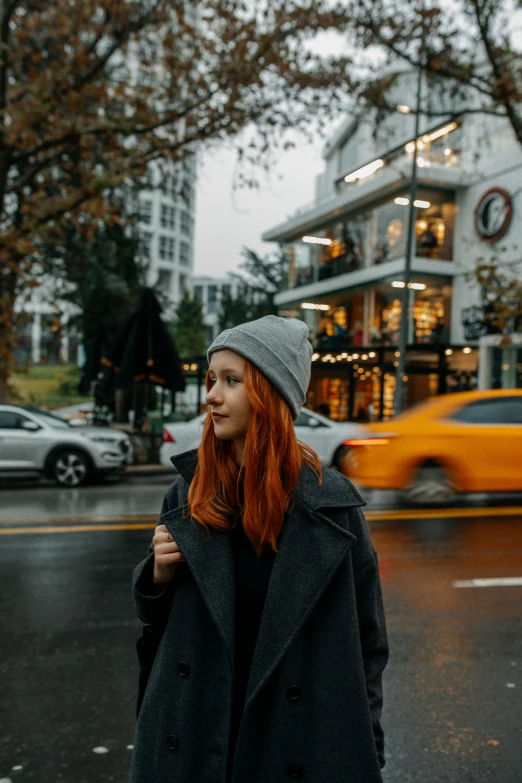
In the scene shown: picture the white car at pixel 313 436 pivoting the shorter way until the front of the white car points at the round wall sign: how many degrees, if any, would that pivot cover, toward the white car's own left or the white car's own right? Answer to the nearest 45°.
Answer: approximately 45° to the white car's own left

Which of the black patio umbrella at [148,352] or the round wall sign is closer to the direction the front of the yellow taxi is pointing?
the round wall sign

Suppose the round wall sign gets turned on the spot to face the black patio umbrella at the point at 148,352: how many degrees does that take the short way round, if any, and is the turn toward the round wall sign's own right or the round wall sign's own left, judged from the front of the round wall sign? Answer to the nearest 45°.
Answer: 0° — it already faces it

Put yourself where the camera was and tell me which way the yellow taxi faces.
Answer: facing to the right of the viewer

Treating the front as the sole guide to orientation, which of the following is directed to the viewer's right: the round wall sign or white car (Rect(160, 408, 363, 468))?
the white car

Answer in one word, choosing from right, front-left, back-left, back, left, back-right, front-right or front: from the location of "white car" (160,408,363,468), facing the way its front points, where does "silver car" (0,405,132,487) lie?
back

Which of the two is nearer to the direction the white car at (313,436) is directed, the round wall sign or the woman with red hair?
the round wall sign

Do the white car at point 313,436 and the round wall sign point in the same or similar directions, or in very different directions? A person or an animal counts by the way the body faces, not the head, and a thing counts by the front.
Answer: very different directions

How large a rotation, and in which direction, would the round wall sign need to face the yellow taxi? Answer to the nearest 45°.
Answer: approximately 45° to its left

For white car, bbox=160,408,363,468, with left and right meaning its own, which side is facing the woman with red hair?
right

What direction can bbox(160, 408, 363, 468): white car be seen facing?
to the viewer's right
